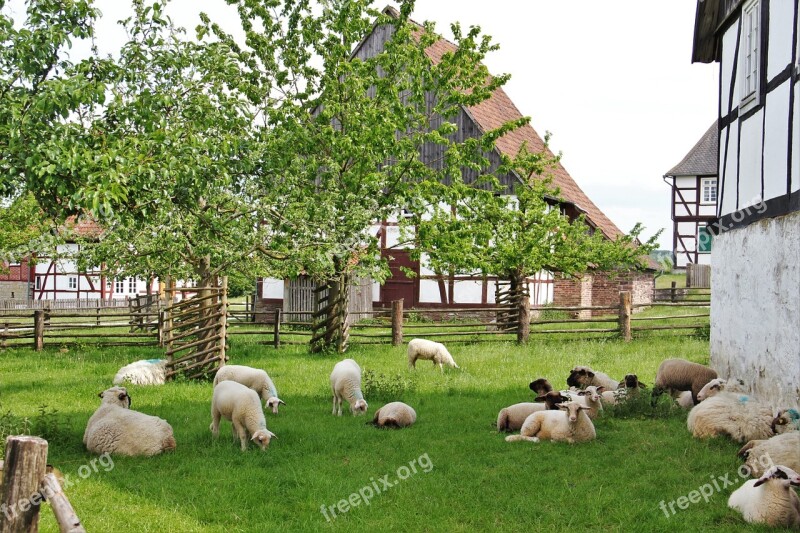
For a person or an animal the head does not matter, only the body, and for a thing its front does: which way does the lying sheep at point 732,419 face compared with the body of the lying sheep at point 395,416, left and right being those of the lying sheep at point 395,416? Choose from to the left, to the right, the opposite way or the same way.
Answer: the opposite way

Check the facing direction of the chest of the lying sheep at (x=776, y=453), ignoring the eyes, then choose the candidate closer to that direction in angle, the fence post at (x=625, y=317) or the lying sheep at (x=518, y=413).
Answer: the lying sheep

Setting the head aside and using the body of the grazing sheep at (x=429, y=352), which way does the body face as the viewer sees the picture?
to the viewer's right

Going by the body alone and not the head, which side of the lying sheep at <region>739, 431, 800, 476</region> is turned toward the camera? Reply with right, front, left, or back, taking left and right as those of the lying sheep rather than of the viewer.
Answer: left

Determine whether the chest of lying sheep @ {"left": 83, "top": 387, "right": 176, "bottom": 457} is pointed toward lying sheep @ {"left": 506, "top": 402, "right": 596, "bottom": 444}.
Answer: no

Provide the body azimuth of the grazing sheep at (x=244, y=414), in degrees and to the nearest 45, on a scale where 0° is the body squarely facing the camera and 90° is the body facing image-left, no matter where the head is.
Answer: approximately 315°

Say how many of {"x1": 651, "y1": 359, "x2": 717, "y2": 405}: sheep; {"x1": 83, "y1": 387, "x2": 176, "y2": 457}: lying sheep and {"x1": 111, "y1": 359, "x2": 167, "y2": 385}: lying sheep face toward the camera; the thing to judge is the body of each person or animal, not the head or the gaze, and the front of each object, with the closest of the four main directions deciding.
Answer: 0

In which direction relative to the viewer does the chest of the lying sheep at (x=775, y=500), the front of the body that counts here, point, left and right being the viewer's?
facing the viewer and to the right of the viewer

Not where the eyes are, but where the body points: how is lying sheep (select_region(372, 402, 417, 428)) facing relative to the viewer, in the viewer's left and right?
facing to the left of the viewer

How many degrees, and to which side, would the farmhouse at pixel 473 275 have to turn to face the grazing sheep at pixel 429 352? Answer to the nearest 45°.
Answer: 0° — it already faces it

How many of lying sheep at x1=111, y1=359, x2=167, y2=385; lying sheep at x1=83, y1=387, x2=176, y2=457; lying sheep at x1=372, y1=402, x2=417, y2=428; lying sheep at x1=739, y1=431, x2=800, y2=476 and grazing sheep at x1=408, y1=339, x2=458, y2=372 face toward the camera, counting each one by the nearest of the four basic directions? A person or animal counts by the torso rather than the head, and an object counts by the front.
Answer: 0

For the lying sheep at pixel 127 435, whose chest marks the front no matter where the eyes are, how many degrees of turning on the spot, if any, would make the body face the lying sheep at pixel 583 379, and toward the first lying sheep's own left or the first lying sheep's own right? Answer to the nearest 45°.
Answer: approximately 135° to the first lying sheep's own right

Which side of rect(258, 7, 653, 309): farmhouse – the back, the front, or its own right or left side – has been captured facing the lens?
front
